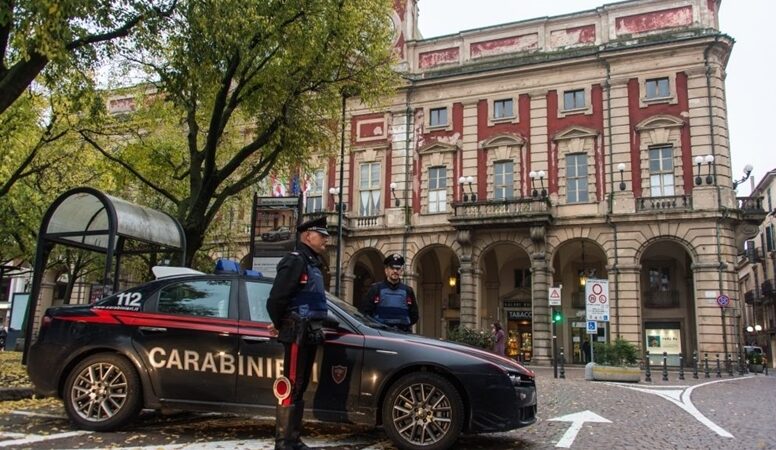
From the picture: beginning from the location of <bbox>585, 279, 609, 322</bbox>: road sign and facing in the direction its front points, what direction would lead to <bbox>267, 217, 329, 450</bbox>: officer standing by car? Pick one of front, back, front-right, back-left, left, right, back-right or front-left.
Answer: front

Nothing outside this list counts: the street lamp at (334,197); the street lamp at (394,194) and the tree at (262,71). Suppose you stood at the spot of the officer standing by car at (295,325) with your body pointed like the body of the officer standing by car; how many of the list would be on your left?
3

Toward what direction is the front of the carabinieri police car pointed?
to the viewer's right

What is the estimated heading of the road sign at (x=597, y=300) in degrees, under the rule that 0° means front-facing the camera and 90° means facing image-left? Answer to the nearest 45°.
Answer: approximately 0°

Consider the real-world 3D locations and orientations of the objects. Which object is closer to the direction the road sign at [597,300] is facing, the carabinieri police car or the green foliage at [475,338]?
the carabinieri police car

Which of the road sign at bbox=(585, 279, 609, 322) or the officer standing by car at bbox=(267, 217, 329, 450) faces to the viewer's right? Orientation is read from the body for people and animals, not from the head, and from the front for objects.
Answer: the officer standing by car

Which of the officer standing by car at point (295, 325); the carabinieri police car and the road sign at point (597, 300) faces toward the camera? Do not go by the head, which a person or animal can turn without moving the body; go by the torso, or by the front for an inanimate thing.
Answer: the road sign

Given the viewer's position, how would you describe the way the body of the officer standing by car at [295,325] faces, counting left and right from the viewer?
facing to the right of the viewer

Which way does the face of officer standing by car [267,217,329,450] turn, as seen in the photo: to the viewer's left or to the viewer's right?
to the viewer's right
